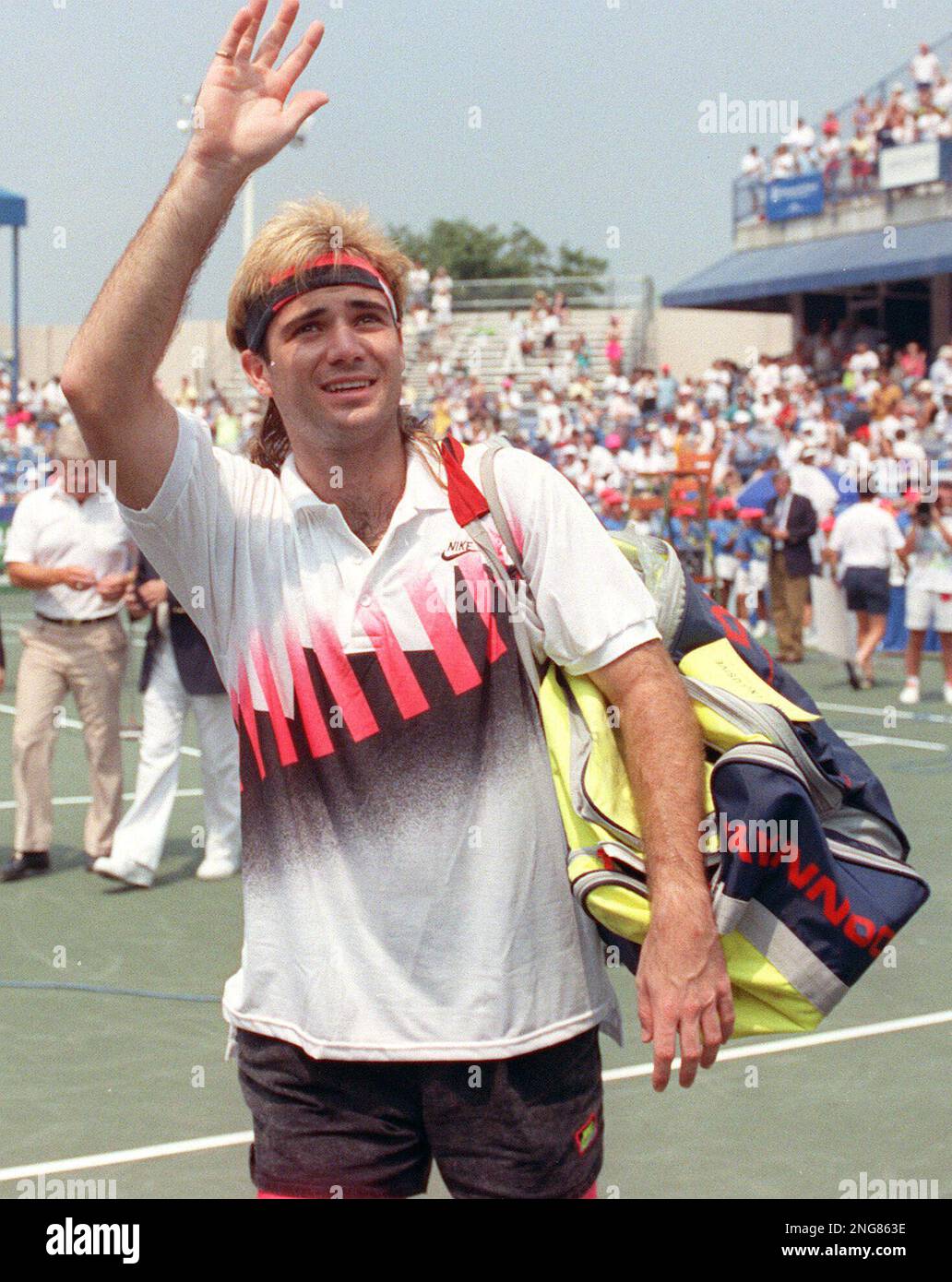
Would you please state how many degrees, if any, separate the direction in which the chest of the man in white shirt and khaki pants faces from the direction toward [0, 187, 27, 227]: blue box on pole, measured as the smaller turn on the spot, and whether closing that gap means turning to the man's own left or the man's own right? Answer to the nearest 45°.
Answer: approximately 180°

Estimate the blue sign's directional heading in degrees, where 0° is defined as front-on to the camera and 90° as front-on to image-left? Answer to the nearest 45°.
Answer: approximately 45°

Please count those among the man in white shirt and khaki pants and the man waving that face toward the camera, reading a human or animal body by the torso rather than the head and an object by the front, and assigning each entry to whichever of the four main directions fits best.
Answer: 2

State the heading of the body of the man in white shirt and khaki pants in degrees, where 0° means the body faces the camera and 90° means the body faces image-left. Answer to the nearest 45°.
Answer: approximately 0°

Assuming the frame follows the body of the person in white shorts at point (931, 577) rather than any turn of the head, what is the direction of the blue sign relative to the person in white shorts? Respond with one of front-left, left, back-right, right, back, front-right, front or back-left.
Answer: back

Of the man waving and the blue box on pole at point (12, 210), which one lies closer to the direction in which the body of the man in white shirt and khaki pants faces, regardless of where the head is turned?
the man waving
